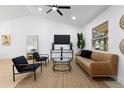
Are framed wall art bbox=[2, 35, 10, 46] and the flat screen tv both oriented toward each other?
no

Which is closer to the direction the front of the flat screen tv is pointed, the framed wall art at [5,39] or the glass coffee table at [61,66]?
the glass coffee table

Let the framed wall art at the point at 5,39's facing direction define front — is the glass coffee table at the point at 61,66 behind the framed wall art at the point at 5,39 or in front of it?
in front

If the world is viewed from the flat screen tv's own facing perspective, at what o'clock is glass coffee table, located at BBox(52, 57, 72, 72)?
The glass coffee table is roughly at 12 o'clock from the flat screen tv.

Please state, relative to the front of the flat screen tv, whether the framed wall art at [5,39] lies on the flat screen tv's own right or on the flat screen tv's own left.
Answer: on the flat screen tv's own right

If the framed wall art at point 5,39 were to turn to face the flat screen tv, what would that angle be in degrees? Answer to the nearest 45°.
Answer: approximately 45° to its left

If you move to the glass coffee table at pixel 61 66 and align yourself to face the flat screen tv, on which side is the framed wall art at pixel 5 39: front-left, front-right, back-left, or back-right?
front-left

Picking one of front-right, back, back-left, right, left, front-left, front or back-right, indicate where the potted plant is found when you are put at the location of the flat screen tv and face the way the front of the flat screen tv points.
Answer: left

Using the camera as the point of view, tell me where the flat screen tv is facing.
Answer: facing the viewer

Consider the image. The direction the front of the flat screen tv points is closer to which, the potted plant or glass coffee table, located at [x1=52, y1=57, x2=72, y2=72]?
the glass coffee table

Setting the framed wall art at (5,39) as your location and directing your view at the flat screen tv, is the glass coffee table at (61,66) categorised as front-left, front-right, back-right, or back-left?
front-right

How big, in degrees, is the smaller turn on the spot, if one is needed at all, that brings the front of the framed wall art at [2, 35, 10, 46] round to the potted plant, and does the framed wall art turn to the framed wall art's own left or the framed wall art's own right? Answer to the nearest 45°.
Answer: approximately 45° to the framed wall art's own left
